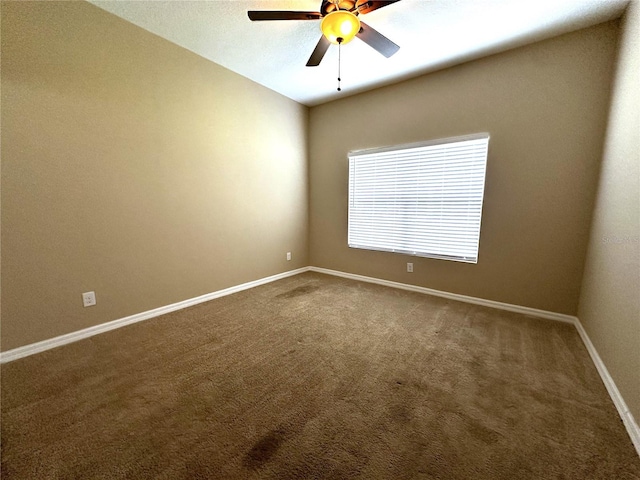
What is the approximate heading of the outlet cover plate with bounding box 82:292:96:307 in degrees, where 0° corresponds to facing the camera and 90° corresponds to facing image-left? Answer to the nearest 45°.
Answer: approximately 0°

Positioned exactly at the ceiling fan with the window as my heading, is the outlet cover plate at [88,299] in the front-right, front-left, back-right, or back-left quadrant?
back-left

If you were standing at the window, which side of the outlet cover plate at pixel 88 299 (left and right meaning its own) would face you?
left

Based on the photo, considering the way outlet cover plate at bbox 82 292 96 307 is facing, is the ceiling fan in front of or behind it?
in front
